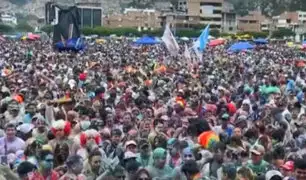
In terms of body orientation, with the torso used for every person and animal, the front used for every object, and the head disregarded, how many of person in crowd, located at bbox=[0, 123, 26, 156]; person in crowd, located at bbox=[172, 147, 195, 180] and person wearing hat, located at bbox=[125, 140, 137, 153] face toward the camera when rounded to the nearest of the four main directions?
3

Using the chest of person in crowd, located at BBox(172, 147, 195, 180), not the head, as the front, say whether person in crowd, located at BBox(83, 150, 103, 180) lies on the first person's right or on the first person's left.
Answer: on the first person's right

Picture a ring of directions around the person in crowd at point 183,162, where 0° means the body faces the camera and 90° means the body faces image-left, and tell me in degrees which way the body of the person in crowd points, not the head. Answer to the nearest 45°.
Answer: approximately 0°

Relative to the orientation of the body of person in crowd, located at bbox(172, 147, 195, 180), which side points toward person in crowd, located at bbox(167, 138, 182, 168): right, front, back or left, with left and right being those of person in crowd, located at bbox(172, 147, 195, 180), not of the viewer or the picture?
back

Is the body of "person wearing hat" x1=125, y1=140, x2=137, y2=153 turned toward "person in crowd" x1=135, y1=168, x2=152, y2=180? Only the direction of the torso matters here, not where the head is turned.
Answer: yes

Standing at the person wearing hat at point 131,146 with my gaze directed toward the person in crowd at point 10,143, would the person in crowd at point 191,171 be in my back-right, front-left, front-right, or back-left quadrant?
back-left

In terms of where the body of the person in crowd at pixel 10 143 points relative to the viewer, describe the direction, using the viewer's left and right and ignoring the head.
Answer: facing the viewer

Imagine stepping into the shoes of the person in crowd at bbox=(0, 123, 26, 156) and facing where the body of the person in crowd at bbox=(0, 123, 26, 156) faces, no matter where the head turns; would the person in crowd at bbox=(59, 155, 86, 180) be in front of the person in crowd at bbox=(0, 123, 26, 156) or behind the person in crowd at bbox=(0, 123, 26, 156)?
in front

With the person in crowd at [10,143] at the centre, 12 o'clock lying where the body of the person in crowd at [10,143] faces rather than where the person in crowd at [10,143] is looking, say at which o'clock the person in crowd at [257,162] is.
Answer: the person in crowd at [257,162] is roughly at 10 o'clock from the person in crowd at [10,143].

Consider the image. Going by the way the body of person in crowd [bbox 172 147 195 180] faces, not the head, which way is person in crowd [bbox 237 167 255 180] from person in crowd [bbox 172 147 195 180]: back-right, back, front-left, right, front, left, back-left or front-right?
front-left
